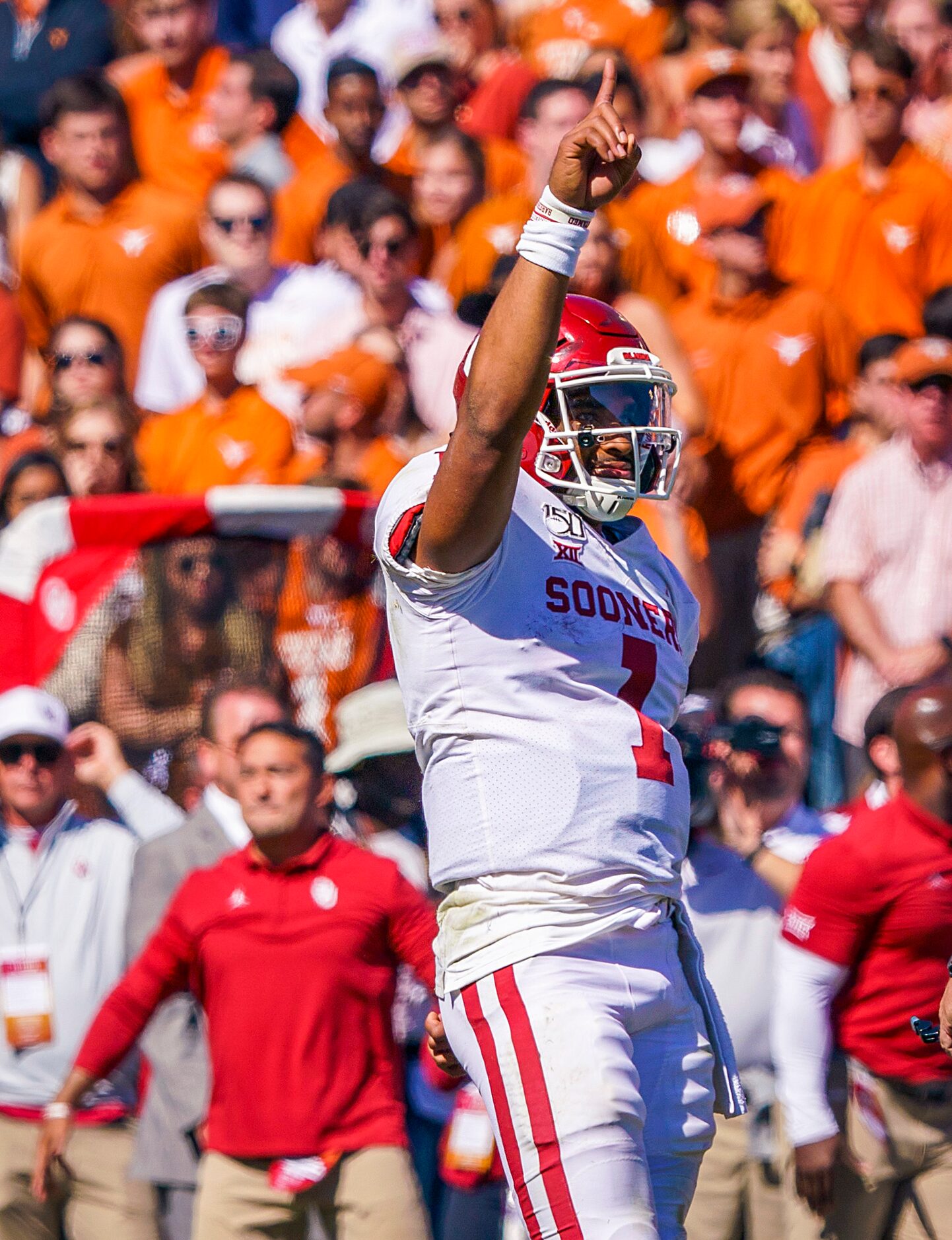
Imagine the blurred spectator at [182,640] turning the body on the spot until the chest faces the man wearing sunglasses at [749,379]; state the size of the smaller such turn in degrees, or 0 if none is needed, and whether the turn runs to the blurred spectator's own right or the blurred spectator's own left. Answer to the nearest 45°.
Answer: approximately 135° to the blurred spectator's own left

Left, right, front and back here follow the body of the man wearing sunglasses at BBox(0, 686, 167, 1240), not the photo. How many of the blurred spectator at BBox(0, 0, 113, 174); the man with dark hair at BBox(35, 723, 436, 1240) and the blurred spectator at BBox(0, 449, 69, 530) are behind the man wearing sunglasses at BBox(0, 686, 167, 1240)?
2

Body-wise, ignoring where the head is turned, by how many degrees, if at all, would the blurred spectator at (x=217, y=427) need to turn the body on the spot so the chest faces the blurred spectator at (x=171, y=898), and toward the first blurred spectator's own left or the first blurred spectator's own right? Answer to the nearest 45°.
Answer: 0° — they already face them

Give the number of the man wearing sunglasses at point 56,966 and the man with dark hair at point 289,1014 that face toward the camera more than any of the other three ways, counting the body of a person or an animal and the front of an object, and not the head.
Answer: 2

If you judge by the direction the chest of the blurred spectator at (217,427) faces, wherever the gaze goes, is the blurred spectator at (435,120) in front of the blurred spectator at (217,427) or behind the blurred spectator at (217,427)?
behind

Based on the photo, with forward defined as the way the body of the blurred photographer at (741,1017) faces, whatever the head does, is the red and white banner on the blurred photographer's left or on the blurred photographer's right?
on the blurred photographer's right

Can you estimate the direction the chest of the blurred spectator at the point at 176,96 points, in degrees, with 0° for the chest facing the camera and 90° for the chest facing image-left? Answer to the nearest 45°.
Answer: approximately 0°
